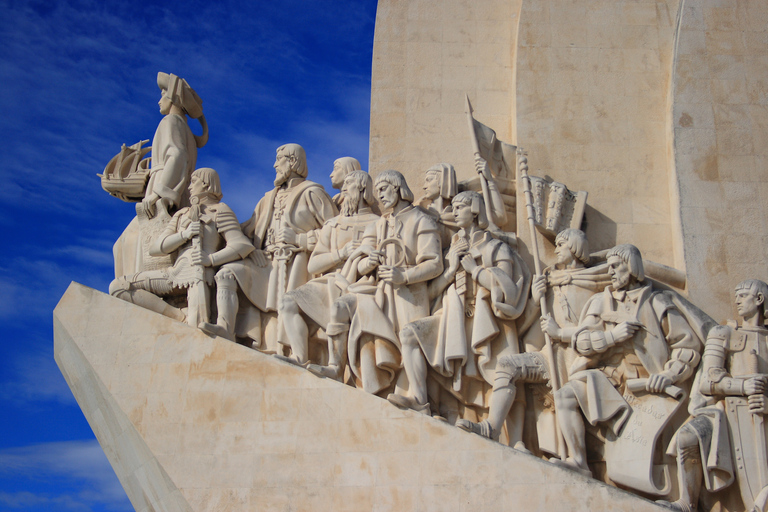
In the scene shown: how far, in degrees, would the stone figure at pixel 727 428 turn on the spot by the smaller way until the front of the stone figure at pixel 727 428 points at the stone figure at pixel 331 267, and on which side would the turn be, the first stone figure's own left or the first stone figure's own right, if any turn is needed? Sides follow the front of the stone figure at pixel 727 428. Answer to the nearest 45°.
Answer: approximately 45° to the first stone figure's own right

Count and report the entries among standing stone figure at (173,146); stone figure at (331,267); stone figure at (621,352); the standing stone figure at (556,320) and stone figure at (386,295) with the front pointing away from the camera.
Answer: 0

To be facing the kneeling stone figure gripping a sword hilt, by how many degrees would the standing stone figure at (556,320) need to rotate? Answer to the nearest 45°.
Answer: approximately 45° to its right

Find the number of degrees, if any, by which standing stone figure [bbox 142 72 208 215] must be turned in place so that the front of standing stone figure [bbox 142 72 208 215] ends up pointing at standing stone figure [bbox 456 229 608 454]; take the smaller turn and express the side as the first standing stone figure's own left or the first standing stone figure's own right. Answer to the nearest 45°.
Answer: approximately 135° to the first standing stone figure's own left

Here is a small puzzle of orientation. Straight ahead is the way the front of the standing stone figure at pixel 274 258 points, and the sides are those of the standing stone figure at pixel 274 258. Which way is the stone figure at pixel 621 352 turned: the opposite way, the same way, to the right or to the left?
the same way

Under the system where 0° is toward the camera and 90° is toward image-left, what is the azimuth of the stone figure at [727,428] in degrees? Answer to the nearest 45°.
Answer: approximately 45°

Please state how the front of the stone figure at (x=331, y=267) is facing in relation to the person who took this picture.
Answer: facing the viewer and to the left of the viewer

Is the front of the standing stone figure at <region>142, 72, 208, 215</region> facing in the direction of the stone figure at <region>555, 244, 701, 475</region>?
no

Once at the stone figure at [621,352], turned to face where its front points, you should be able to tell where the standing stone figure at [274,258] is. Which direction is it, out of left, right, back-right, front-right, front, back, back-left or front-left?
front-right

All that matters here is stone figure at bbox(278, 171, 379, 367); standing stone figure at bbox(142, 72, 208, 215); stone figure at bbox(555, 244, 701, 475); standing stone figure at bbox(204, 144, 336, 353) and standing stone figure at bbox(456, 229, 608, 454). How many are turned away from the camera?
0

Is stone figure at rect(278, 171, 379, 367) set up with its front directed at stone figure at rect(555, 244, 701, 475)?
no

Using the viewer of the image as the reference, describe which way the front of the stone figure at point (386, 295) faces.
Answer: facing the viewer and to the left of the viewer

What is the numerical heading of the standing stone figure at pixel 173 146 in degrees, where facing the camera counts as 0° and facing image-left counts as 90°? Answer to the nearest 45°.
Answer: approximately 90°

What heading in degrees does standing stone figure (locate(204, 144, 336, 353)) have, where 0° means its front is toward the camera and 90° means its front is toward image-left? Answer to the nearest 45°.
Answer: approximately 45°

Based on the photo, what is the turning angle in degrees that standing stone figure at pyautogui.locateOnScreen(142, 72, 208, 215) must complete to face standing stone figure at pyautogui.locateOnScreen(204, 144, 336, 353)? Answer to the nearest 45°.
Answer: approximately 135° to its left

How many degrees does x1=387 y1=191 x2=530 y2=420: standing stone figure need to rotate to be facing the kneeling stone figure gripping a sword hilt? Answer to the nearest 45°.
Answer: approximately 45° to its right
